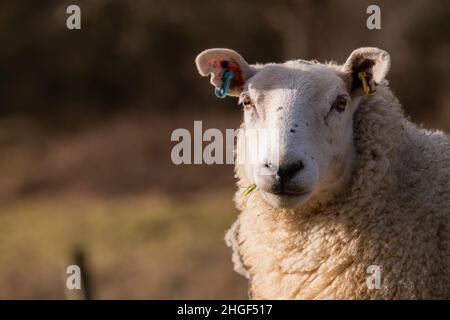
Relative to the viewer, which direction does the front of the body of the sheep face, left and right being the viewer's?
facing the viewer and to the left of the viewer
